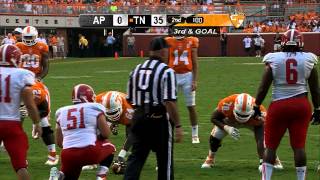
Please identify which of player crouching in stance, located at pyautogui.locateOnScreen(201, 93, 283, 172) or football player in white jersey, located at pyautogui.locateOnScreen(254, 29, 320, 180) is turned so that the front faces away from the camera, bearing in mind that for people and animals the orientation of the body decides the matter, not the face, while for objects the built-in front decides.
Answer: the football player in white jersey

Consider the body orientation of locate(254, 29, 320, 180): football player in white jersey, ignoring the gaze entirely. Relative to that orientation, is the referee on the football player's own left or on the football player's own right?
on the football player's own left

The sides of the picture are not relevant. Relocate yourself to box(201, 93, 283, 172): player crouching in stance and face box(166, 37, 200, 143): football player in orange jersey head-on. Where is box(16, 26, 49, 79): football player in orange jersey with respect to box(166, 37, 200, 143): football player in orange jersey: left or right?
left

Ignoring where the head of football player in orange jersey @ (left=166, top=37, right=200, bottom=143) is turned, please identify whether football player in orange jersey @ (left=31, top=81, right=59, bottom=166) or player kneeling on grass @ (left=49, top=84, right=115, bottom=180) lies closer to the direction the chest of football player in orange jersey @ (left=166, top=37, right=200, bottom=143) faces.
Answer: the player kneeling on grass

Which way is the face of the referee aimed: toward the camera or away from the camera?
away from the camera

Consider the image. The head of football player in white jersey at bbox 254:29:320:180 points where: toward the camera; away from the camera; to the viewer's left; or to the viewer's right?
away from the camera

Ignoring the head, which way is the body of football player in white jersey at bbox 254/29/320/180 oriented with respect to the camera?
away from the camera

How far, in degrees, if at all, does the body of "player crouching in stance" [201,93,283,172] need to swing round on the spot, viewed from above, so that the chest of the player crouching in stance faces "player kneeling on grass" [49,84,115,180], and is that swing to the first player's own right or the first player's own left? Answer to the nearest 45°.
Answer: approximately 45° to the first player's own right
